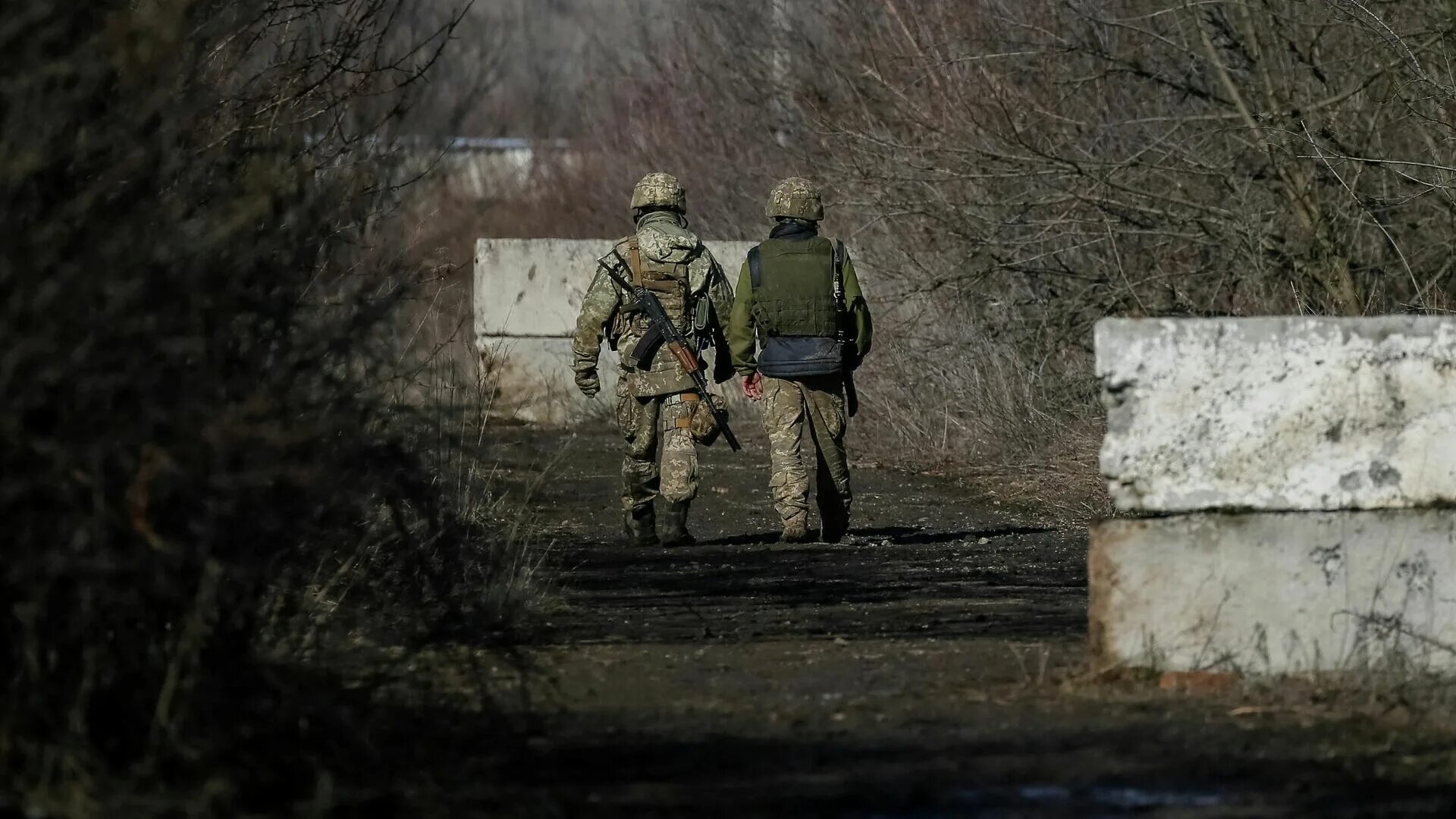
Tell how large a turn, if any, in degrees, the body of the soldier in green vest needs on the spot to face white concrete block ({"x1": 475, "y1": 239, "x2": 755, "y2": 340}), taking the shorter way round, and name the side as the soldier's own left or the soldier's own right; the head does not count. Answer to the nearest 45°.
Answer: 0° — they already face it

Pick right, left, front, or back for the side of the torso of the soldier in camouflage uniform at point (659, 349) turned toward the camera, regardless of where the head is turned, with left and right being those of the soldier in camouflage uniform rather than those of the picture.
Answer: back

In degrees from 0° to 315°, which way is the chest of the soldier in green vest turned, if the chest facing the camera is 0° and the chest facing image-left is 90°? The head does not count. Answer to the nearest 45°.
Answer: approximately 180°

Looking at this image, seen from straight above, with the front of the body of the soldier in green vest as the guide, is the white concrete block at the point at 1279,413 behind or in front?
behind

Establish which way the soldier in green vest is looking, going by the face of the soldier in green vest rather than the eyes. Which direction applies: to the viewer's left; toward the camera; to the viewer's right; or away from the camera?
away from the camera

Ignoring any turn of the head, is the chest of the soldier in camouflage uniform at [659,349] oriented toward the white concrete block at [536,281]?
yes

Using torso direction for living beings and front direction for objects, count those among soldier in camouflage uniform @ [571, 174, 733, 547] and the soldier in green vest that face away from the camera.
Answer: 2

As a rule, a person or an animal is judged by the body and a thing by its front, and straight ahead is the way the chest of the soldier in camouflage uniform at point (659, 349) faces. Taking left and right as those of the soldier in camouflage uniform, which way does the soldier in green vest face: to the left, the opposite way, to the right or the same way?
the same way
